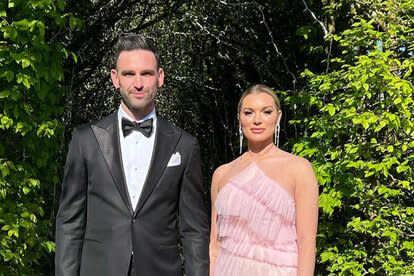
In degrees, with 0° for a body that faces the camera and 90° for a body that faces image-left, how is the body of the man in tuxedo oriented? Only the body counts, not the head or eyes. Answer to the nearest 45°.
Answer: approximately 0°

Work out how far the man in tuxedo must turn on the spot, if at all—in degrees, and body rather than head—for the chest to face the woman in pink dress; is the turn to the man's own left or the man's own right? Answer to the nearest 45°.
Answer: approximately 90° to the man's own left
